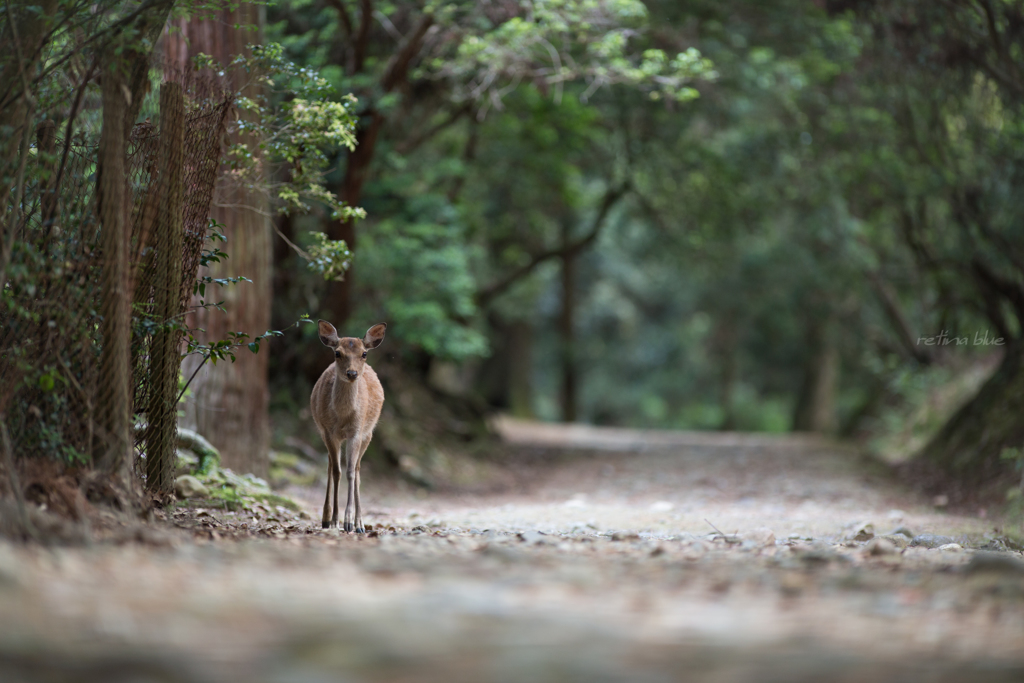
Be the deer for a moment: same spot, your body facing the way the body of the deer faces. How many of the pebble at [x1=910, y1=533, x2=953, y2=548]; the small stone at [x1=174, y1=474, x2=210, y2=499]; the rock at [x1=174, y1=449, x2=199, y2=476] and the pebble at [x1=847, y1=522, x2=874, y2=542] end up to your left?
2

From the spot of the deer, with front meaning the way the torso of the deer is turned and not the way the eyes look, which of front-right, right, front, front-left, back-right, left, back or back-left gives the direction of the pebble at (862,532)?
left

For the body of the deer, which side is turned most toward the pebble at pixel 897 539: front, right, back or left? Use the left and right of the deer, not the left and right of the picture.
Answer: left

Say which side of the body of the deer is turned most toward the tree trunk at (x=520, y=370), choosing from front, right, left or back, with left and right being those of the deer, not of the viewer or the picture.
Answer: back

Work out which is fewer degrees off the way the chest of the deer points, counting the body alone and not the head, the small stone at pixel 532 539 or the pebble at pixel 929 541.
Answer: the small stone

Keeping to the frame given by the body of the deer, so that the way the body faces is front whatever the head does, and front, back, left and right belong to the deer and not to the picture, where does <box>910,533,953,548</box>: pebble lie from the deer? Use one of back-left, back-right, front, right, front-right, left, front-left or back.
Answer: left

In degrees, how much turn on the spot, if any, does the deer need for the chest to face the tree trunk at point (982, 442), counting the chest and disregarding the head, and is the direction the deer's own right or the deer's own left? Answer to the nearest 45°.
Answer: approximately 135° to the deer's own left

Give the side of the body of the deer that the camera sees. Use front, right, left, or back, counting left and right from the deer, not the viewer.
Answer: front

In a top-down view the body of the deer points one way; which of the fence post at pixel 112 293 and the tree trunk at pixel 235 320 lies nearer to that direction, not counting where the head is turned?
the fence post

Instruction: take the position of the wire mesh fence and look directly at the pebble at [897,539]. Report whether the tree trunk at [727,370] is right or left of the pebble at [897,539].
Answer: left
